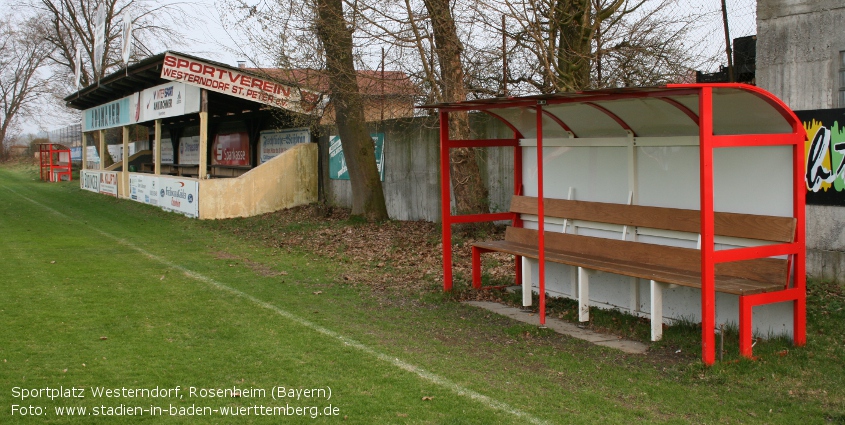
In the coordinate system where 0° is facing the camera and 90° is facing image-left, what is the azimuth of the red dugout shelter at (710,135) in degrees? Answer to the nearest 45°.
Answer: approximately 45°

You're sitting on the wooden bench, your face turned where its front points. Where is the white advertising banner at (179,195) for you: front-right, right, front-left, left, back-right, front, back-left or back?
right

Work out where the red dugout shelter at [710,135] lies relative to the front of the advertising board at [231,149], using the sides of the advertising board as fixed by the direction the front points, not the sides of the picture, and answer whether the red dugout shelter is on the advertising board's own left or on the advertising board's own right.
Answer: on the advertising board's own left

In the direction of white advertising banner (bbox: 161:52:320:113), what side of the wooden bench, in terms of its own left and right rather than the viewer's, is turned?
right

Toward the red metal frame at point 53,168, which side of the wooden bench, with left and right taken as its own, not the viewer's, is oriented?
right

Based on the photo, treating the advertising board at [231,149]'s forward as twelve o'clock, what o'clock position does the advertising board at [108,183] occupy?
the advertising board at [108,183] is roughly at 3 o'clock from the advertising board at [231,149].

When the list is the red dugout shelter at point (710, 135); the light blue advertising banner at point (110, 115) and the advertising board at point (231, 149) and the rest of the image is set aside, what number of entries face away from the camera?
0

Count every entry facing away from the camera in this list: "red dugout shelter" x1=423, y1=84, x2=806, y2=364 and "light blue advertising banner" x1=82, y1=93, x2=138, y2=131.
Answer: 0

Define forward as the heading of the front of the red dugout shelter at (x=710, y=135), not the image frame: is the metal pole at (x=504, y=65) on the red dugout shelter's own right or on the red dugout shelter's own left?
on the red dugout shelter's own right

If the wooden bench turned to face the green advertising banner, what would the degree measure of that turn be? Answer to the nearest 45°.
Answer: approximately 90° to its right

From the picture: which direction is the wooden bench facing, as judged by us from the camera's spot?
facing the viewer and to the left of the viewer
